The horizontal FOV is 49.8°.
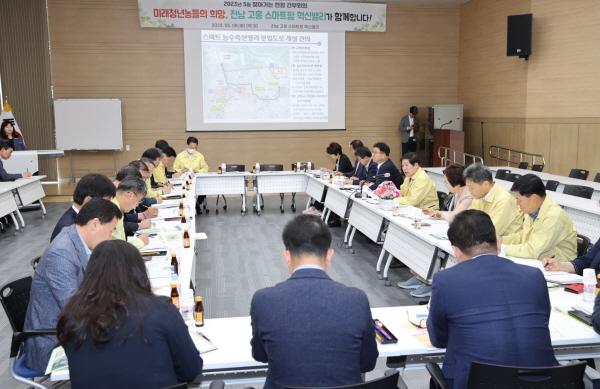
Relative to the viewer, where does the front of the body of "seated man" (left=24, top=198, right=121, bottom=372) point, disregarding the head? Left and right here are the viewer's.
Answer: facing to the right of the viewer

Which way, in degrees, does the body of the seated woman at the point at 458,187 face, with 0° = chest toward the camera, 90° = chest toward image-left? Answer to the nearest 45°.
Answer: approximately 90°

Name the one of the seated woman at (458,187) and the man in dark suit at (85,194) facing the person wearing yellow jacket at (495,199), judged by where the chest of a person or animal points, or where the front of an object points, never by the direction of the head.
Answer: the man in dark suit

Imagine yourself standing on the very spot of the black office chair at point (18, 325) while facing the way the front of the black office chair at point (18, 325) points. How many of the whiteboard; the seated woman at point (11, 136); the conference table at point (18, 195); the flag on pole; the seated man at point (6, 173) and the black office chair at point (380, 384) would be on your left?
5

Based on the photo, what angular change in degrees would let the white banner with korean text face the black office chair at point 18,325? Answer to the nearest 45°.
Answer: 0° — it already faces it

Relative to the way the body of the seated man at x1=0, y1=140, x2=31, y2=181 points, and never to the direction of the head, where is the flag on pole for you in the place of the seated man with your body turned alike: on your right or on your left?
on your left

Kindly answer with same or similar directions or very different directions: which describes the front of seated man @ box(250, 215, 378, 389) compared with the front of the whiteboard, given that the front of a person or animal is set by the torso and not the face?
very different directions

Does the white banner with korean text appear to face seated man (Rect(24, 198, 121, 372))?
yes

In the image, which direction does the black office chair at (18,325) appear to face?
to the viewer's right

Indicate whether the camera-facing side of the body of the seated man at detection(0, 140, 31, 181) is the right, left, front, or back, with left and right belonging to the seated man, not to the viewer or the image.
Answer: right

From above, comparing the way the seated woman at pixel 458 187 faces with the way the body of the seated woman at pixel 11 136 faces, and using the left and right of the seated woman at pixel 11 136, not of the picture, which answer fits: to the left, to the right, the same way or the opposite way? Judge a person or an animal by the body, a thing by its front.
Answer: the opposite way
